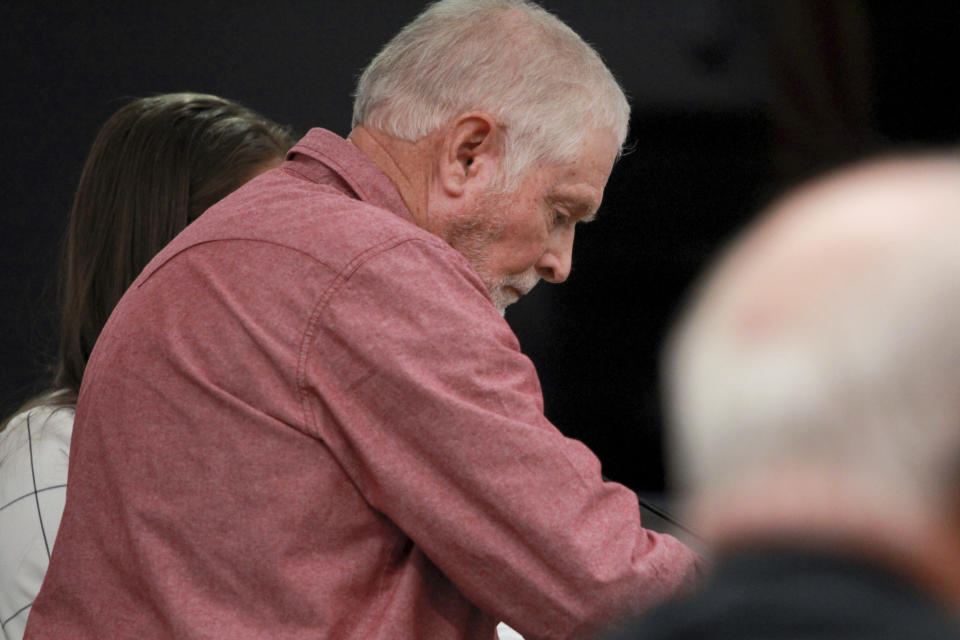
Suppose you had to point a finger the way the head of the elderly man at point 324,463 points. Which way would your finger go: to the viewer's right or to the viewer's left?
to the viewer's right

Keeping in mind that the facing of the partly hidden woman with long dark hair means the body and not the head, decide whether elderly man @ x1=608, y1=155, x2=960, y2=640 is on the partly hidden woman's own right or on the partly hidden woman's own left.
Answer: on the partly hidden woman's own right

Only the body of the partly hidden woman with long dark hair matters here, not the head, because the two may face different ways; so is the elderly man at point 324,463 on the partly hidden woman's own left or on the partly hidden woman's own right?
on the partly hidden woman's own right

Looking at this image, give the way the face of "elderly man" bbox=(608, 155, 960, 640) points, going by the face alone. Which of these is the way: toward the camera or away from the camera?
away from the camera
